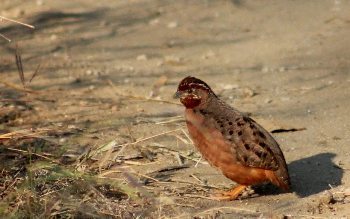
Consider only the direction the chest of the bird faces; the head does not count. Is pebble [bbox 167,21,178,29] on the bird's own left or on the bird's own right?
on the bird's own right

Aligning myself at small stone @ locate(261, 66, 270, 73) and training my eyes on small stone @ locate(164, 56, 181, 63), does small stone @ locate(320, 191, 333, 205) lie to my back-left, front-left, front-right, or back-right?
back-left

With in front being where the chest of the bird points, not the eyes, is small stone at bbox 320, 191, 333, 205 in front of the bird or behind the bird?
behind

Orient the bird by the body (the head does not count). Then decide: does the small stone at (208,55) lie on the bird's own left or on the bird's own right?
on the bird's own right

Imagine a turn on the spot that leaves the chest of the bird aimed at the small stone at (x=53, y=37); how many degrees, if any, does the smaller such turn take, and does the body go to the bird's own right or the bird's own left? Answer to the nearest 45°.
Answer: approximately 45° to the bird's own right

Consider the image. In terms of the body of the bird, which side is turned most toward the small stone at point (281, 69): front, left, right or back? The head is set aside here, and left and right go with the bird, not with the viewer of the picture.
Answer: right

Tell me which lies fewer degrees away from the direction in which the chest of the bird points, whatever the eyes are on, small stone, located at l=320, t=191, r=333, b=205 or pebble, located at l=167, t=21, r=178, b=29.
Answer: the pebble

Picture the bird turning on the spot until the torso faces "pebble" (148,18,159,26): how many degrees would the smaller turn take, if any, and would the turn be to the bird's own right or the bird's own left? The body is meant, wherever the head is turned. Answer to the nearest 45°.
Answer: approximately 90° to the bird's own right

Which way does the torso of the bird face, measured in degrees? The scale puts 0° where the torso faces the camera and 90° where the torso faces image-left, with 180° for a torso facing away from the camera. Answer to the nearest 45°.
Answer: approximately 90°

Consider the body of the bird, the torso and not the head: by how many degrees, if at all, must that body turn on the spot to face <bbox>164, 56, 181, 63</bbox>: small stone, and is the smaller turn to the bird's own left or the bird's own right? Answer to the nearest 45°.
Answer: approximately 90° to the bird's own right
